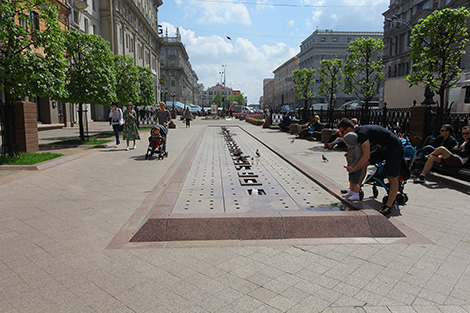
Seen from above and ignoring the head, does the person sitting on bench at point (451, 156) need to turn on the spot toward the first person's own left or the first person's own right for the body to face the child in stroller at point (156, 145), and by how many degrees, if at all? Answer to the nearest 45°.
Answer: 0° — they already face them

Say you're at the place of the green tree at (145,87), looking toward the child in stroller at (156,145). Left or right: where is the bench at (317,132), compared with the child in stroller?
left

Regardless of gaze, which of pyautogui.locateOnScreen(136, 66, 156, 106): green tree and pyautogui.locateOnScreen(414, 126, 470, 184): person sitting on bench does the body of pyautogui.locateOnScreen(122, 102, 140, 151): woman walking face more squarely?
the person sitting on bench

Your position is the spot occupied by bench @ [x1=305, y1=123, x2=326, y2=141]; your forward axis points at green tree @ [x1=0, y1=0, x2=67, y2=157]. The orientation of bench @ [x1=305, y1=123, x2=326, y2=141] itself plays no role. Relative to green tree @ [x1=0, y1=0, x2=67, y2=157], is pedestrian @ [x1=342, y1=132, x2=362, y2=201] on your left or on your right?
left

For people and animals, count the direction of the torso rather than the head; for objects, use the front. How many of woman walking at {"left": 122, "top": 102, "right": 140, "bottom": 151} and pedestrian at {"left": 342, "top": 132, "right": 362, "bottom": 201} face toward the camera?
1

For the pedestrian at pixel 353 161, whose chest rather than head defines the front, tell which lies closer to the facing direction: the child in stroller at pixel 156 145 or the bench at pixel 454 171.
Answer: the child in stroller

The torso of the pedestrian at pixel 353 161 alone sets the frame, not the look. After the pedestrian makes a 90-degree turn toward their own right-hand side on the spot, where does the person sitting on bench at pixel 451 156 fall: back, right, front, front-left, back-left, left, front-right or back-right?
front-right

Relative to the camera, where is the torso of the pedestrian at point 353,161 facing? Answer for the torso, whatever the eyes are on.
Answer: to the viewer's left

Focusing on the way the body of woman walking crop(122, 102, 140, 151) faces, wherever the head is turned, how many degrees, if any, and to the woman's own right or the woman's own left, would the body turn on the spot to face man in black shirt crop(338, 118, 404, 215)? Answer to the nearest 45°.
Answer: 0° — they already face them

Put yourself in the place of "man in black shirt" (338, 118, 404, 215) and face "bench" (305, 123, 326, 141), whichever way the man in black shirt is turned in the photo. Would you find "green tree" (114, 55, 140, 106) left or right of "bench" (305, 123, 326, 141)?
left

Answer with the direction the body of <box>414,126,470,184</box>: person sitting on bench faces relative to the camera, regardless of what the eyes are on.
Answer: to the viewer's left

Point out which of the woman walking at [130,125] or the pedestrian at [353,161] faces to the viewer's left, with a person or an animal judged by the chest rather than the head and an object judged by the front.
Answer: the pedestrian
